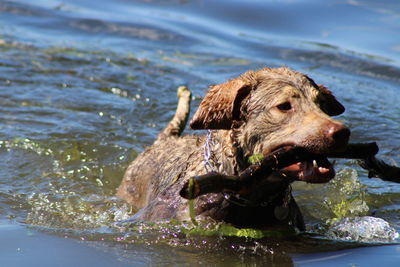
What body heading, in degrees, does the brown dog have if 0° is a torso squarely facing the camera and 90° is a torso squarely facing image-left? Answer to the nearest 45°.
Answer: approximately 315°
